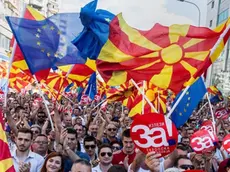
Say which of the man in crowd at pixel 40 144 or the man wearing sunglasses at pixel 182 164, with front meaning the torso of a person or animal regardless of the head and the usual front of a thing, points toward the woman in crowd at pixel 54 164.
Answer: the man in crowd

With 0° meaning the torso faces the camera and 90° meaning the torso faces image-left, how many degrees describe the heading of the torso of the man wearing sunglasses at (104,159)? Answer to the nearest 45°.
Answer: approximately 0°

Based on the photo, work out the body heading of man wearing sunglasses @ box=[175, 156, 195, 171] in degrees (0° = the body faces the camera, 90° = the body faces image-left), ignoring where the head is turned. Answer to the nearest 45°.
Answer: approximately 315°

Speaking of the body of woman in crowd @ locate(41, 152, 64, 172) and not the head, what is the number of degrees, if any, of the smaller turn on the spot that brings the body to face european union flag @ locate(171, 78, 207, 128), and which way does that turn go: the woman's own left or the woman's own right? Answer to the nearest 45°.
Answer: approximately 135° to the woman's own left

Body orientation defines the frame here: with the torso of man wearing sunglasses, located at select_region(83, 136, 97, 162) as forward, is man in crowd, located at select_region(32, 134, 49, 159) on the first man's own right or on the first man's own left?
on the first man's own right

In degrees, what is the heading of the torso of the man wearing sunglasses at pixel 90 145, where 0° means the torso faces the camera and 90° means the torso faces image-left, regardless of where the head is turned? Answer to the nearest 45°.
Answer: approximately 0°

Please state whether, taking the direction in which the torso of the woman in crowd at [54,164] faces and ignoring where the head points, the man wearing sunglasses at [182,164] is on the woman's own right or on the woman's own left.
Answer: on the woman's own left
